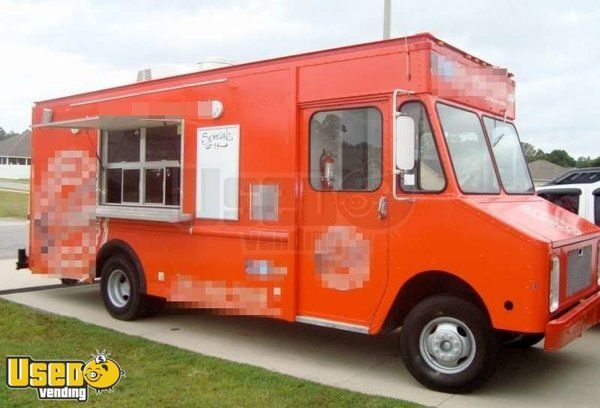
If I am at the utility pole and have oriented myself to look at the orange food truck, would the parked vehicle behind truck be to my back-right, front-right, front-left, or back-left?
front-left

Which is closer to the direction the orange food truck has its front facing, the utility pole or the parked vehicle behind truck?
the parked vehicle behind truck

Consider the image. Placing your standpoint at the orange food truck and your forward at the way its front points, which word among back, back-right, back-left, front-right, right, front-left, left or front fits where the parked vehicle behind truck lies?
left

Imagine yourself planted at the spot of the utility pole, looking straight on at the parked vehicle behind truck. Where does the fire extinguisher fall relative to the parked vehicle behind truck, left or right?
right

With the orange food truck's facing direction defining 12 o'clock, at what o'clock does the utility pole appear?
The utility pole is roughly at 8 o'clock from the orange food truck.

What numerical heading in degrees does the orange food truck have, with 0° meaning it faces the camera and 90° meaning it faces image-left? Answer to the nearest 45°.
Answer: approximately 315°
